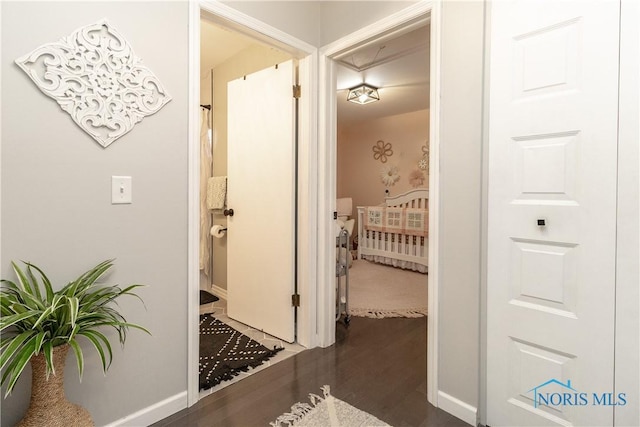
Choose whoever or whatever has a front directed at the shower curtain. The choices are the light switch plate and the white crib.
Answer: the white crib

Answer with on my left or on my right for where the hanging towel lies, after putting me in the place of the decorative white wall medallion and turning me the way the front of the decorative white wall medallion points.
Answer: on my left

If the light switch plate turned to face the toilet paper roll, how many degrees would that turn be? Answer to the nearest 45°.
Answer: approximately 90° to its left

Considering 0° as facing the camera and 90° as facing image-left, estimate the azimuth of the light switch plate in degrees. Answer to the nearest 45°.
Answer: approximately 315°

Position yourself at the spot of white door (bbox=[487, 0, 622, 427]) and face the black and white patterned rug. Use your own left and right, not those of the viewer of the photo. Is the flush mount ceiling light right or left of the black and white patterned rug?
right

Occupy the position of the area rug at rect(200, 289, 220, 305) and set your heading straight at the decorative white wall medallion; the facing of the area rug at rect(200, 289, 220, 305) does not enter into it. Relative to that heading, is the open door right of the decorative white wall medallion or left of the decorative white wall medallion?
left

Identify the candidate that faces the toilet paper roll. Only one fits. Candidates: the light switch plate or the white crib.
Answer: the white crib
